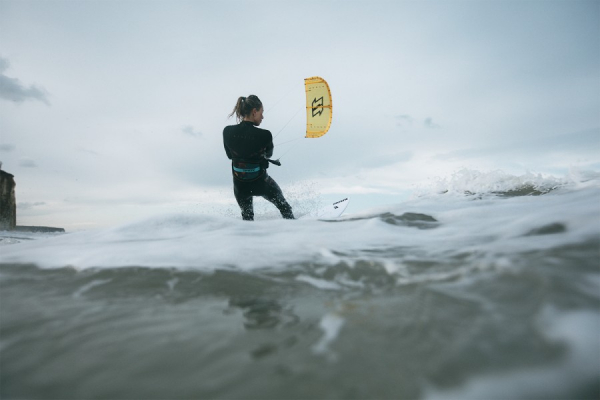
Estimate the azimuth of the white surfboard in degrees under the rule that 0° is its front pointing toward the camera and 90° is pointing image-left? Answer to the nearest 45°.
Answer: approximately 270°

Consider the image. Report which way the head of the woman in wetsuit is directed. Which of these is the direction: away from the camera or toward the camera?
away from the camera
